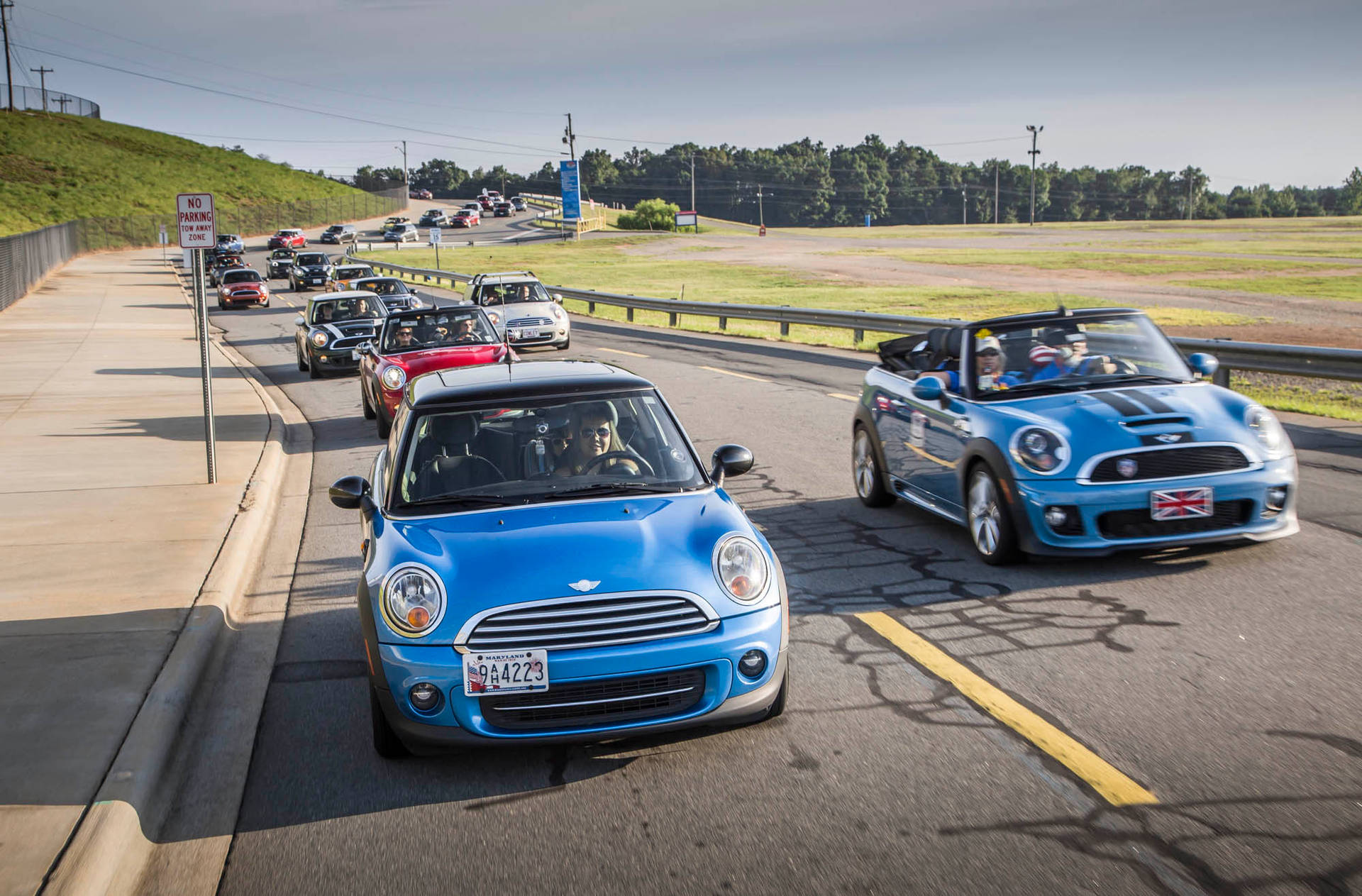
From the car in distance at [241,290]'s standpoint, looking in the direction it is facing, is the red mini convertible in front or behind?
in front

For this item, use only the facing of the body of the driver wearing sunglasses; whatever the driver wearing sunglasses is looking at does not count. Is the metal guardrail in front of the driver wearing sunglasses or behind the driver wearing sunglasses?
behind

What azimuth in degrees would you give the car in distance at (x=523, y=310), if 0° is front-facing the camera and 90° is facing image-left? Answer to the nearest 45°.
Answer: approximately 315°

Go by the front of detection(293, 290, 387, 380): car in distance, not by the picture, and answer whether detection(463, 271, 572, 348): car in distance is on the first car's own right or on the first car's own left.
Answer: on the first car's own left

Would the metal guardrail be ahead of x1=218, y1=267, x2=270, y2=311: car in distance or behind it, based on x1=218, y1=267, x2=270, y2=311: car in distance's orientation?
ahead

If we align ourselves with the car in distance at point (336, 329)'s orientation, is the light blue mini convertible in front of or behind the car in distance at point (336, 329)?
in front

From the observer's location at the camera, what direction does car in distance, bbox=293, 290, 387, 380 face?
facing the viewer and to the right of the viewer

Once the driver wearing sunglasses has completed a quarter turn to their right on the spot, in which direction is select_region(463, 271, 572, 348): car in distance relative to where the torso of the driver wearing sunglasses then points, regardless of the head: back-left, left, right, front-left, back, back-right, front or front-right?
right

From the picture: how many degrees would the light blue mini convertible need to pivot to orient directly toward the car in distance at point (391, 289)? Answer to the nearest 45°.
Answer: approximately 180°

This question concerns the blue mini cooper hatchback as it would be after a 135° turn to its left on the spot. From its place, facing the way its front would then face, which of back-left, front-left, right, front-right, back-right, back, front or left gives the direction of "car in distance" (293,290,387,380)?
front-left

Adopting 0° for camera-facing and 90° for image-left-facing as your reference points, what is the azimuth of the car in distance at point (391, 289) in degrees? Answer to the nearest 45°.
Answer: approximately 315°
